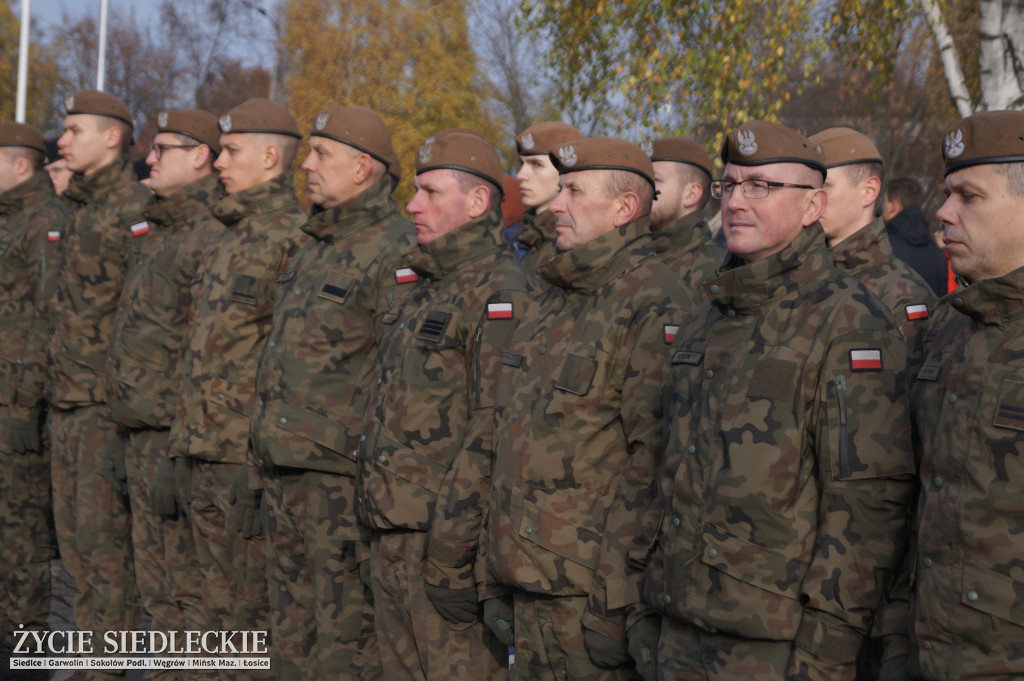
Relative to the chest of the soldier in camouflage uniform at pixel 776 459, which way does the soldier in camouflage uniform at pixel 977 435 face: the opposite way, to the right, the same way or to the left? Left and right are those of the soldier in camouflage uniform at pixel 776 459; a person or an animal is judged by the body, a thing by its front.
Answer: the same way

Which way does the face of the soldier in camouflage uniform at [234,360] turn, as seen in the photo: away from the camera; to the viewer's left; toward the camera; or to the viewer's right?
to the viewer's left

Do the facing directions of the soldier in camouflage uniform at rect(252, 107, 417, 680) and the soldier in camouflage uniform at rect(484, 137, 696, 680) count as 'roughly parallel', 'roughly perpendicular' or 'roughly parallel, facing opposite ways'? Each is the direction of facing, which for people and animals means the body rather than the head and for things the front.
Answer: roughly parallel

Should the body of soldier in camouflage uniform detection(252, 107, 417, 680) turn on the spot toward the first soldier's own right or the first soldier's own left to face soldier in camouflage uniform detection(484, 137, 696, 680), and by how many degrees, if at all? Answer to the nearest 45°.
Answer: approximately 90° to the first soldier's own left

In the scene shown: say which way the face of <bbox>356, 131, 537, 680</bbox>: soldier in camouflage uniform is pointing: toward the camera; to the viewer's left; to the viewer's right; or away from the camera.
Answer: to the viewer's left

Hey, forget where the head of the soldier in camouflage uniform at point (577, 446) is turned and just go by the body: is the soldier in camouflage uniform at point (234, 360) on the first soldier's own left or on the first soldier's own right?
on the first soldier's own right

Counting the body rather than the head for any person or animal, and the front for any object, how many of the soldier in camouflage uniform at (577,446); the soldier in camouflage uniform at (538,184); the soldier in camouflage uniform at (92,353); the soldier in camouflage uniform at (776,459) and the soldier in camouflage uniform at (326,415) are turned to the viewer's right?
0

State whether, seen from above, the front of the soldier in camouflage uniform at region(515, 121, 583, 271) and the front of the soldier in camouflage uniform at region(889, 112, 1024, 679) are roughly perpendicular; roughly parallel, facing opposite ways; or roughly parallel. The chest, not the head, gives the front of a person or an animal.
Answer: roughly parallel

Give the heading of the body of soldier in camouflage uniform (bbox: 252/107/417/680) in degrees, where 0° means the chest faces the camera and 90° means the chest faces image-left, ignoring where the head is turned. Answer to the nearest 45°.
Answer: approximately 45°

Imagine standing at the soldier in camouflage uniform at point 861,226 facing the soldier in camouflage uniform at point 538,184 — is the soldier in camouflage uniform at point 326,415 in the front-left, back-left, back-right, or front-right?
front-left

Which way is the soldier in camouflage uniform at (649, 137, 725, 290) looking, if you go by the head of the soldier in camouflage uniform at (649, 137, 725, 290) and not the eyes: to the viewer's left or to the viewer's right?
to the viewer's left

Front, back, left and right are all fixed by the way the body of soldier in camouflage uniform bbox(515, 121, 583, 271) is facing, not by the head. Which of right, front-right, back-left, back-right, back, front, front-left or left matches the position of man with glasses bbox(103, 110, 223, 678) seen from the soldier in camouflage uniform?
front-right

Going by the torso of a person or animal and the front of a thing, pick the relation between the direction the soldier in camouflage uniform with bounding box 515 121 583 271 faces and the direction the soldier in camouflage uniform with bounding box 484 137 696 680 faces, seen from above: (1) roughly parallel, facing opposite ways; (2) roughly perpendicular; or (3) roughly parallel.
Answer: roughly parallel

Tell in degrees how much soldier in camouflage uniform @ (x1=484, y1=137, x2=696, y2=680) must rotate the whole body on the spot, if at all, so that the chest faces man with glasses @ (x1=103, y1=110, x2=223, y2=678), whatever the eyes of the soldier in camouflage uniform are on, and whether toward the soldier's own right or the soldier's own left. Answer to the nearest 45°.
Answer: approximately 90° to the soldier's own right

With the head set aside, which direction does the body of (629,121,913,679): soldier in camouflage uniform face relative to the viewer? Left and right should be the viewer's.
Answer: facing the viewer and to the left of the viewer

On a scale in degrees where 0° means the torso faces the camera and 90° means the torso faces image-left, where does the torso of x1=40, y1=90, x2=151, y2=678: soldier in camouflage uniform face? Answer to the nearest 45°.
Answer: approximately 45°

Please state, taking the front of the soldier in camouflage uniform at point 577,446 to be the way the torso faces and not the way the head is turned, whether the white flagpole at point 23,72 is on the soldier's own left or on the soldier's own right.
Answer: on the soldier's own right
